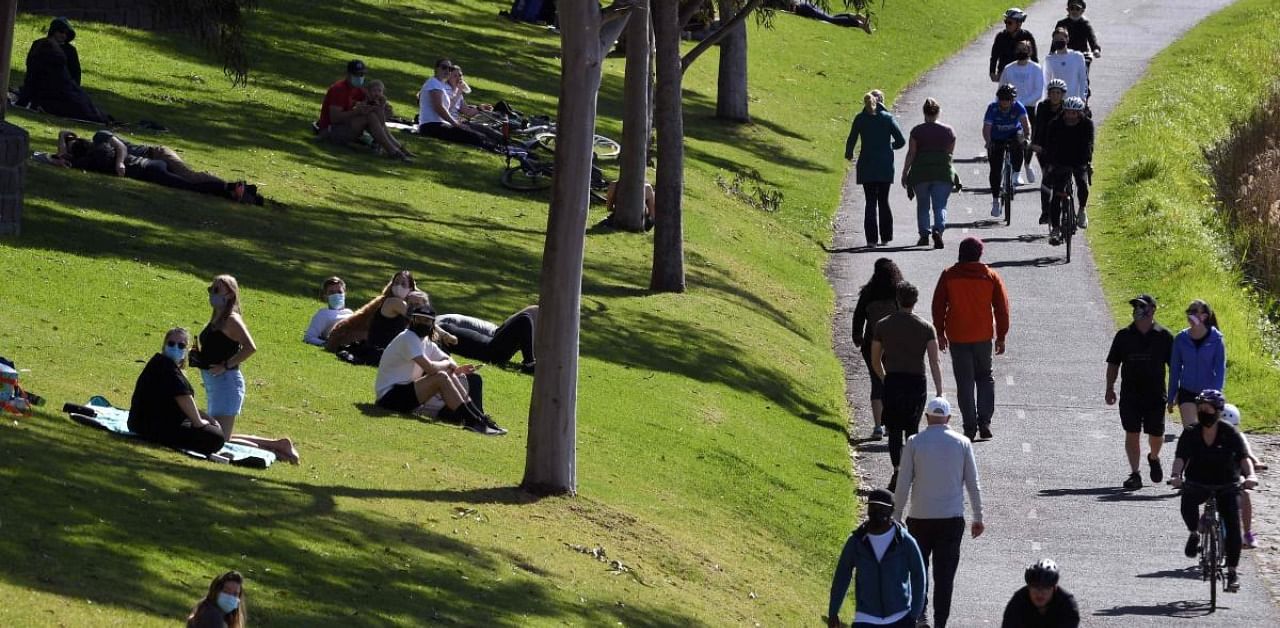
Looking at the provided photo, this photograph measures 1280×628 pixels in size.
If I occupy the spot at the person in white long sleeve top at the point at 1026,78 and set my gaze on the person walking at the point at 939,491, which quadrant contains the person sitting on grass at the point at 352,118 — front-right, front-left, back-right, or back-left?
front-right

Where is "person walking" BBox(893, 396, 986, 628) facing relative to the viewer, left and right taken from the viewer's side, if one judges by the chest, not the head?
facing away from the viewer

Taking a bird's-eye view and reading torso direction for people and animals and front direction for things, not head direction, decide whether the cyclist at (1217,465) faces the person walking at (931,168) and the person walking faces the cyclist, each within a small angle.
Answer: no

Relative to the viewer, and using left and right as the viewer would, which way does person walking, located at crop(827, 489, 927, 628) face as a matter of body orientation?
facing the viewer

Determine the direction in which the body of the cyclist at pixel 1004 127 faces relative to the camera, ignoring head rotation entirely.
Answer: toward the camera

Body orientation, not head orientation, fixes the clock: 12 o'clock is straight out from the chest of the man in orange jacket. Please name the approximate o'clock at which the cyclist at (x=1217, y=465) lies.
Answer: The cyclist is roughly at 5 o'clock from the man in orange jacket.

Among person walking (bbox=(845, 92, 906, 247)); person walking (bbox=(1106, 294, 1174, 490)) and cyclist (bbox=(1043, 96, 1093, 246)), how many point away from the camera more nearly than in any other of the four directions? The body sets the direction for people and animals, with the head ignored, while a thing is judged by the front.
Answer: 1

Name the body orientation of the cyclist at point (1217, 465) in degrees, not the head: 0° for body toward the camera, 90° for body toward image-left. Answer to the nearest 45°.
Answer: approximately 0°

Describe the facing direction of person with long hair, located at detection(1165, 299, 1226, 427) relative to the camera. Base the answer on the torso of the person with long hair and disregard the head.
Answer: toward the camera

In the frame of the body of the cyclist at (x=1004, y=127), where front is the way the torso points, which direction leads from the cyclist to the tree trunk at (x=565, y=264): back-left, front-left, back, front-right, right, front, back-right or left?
front

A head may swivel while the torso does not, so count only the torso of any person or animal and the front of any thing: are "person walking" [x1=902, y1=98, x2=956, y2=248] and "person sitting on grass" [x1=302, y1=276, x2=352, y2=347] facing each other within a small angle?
no

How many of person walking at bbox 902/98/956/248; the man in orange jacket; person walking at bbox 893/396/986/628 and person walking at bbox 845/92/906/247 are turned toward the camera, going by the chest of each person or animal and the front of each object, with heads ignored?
0

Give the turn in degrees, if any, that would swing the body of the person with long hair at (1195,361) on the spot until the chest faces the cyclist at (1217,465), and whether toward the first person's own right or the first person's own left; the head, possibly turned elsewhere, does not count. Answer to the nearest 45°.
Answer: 0° — they already face them

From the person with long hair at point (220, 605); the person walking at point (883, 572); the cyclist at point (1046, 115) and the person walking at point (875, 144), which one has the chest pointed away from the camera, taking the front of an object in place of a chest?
the person walking at point (875, 144)

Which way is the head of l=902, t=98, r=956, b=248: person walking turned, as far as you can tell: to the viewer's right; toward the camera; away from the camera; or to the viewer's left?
away from the camera

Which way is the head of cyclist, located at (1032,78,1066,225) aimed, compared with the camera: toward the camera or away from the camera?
toward the camera

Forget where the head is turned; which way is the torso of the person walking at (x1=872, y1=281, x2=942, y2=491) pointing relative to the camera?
away from the camera

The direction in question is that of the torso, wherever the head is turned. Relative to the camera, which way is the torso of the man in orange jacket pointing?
away from the camera

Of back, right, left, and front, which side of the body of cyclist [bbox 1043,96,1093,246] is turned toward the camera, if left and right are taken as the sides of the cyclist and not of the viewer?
front

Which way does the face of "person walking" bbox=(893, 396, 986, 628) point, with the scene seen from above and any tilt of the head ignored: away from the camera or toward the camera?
away from the camera

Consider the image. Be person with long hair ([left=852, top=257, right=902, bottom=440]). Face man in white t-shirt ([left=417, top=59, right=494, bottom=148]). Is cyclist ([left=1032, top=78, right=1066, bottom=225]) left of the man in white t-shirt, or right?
right

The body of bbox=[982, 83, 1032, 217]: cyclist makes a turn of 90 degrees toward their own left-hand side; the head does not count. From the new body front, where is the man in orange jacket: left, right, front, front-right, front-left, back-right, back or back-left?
right

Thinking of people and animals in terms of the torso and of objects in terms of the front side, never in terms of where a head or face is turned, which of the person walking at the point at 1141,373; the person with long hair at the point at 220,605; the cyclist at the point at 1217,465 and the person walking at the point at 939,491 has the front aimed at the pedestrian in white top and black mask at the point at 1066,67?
the person walking at the point at 939,491

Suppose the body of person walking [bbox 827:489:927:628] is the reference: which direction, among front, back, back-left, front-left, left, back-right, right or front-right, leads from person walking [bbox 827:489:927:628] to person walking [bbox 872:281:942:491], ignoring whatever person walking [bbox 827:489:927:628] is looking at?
back
